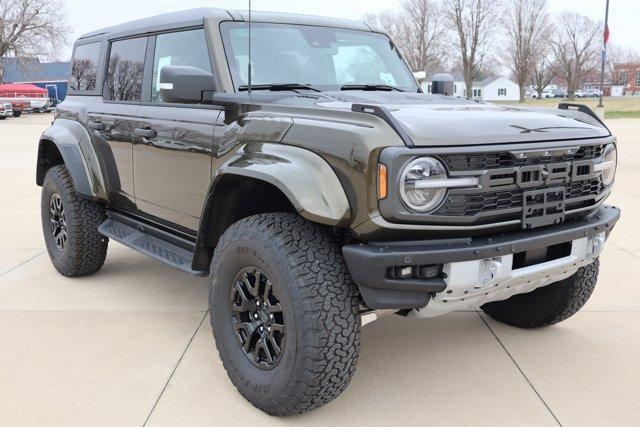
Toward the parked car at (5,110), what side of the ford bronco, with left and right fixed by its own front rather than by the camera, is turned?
back

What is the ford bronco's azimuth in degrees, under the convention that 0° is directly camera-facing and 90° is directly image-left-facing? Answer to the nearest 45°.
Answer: approximately 315°

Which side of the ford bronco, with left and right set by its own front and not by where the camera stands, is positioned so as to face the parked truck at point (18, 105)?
back
